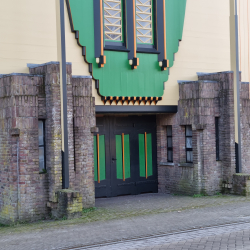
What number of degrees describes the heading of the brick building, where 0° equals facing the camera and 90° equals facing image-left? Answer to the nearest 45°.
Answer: approximately 315°
